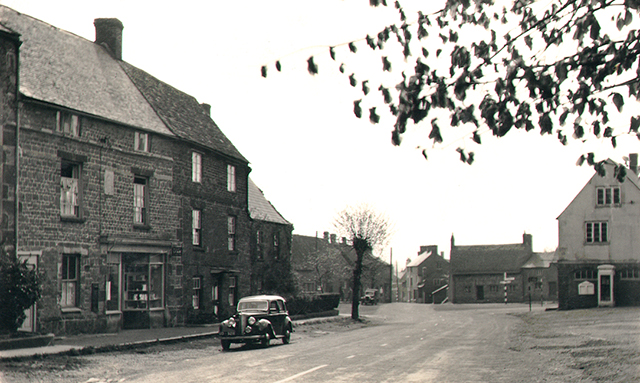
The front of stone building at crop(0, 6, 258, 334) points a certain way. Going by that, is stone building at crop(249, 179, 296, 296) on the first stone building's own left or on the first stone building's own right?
on the first stone building's own left

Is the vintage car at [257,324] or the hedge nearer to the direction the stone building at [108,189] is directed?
the vintage car

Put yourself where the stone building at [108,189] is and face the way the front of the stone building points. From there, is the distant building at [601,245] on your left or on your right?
on your left

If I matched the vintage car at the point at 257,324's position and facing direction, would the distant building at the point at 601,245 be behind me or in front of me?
behind

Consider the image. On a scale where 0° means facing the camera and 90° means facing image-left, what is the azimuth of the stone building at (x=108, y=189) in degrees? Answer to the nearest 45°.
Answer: approximately 315°

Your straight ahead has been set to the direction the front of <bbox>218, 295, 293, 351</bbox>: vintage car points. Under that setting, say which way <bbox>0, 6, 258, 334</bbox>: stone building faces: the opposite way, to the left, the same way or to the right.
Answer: to the left

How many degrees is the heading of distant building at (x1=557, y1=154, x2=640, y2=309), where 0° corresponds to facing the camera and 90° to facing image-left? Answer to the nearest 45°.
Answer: approximately 0°

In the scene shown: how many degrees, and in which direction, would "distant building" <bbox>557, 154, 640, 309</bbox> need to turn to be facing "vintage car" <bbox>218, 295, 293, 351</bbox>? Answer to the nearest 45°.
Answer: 0° — it already faces it

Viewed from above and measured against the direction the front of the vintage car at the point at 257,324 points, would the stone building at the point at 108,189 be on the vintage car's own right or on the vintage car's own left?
on the vintage car's own right

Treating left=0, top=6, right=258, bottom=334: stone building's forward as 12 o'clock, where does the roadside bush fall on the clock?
The roadside bush is roughly at 2 o'clock from the stone building.

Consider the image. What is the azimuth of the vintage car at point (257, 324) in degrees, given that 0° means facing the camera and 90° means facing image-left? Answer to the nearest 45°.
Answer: approximately 45°

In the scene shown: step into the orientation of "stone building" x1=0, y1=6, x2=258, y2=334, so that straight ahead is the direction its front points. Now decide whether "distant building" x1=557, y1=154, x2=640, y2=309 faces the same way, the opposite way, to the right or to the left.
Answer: to the right

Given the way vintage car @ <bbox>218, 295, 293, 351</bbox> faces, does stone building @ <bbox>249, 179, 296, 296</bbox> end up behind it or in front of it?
behind
